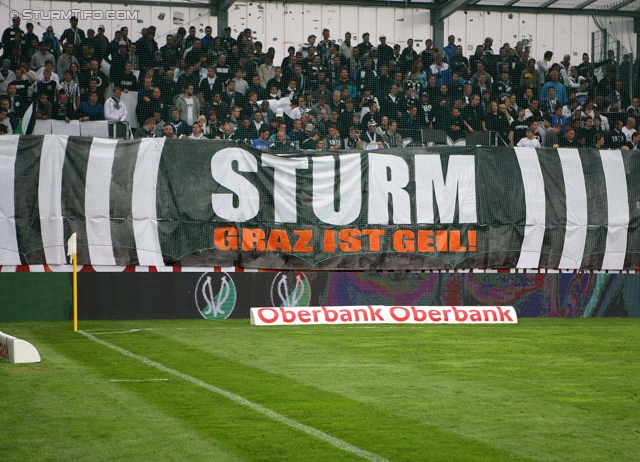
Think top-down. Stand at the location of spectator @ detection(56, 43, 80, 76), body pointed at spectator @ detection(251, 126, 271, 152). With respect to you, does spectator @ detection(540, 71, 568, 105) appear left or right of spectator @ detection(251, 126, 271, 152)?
left

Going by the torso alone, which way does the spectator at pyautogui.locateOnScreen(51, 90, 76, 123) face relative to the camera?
toward the camera

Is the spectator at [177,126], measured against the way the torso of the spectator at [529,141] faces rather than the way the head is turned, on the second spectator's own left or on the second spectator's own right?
on the second spectator's own right

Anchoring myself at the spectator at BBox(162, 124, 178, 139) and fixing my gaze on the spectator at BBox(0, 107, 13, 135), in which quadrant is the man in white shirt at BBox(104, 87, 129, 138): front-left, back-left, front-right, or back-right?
front-right

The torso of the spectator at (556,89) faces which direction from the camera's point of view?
toward the camera

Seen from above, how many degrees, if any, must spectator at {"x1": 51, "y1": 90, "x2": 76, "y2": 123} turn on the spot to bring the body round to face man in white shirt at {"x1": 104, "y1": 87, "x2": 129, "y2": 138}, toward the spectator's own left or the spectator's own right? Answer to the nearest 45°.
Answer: approximately 90° to the spectator's own left

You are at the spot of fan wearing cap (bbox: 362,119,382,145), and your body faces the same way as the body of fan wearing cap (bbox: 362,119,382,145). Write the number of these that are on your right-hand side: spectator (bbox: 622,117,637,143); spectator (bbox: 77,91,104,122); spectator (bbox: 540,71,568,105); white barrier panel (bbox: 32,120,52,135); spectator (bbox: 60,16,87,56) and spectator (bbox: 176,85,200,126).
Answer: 4

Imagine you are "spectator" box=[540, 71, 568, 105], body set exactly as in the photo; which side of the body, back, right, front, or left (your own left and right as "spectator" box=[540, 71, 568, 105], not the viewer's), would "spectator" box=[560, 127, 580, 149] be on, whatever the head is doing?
front

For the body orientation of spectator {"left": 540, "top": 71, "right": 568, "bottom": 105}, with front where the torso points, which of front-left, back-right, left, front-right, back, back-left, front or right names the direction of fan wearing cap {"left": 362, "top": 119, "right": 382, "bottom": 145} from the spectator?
front-right

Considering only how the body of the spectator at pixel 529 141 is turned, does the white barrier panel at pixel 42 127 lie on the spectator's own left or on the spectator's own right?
on the spectator's own right

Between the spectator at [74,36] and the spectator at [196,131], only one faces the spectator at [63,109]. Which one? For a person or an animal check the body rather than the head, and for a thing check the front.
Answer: the spectator at [74,36]

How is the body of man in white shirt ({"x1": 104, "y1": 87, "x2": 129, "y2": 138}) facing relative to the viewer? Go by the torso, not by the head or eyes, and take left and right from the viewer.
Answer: facing the viewer and to the right of the viewer

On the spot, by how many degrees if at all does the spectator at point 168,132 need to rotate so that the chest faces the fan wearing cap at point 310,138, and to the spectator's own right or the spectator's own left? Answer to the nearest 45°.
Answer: approximately 90° to the spectator's own left

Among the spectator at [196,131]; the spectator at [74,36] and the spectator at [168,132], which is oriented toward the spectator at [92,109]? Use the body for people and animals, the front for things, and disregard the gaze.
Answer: the spectator at [74,36]

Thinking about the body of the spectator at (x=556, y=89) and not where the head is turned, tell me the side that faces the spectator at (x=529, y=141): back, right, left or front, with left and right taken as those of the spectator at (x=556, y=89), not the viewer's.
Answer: front

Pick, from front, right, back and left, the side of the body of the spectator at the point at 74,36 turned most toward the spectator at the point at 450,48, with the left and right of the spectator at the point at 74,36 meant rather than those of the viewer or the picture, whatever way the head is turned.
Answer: left

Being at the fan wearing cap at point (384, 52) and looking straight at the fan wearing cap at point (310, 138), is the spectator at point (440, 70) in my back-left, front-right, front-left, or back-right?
back-left

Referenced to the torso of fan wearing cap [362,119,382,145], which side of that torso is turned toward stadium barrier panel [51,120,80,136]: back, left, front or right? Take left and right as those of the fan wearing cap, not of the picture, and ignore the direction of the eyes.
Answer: right
